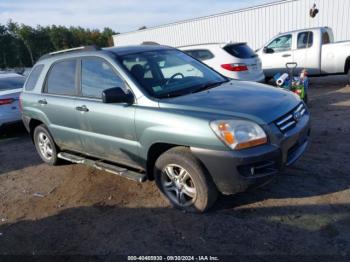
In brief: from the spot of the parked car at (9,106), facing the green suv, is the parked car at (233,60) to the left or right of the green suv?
left

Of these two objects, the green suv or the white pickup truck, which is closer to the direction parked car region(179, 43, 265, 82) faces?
the white pickup truck

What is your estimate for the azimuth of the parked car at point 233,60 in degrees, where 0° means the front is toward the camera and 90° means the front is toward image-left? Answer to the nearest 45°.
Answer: approximately 135°

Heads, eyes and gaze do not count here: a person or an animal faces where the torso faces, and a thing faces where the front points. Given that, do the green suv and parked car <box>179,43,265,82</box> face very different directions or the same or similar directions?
very different directions

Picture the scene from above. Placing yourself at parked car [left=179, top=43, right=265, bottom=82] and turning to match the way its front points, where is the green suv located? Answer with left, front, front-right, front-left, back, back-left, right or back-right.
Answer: back-left

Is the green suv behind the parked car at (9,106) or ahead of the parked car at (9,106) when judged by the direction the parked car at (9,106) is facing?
behind

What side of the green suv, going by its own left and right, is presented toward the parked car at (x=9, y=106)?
back

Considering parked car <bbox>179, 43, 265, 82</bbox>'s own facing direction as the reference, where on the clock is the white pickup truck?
The white pickup truck is roughly at 3 o'clock from the parked car.

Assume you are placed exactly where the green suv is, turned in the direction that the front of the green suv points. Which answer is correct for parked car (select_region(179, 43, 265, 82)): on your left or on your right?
on your left

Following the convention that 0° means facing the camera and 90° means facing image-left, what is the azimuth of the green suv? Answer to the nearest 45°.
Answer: approximately 315°

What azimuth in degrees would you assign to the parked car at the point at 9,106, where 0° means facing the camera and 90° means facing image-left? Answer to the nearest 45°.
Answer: approximately 135°
